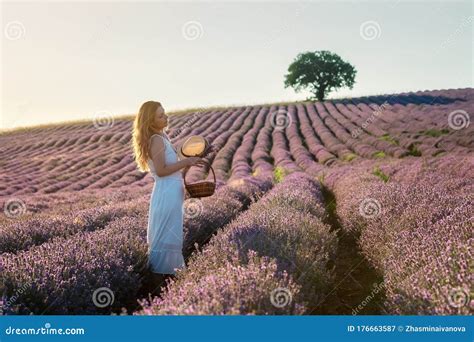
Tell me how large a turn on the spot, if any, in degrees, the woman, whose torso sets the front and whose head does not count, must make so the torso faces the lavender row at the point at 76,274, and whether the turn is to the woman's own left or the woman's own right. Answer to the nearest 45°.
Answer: approximately 135° to the woman's own right

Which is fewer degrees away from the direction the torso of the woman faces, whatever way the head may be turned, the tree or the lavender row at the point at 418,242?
the lavender row

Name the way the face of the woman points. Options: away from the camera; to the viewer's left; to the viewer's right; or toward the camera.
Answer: to the viewer's right

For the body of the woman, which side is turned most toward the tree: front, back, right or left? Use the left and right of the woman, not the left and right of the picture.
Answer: left

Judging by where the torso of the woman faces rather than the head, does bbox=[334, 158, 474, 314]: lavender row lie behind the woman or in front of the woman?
in front

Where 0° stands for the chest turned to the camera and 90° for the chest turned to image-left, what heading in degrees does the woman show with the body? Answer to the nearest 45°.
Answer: approximately 270°

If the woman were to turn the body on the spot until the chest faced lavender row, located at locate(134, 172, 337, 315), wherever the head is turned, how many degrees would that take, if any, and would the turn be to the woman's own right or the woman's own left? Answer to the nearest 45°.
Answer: approximately 45° to the woman's own right
